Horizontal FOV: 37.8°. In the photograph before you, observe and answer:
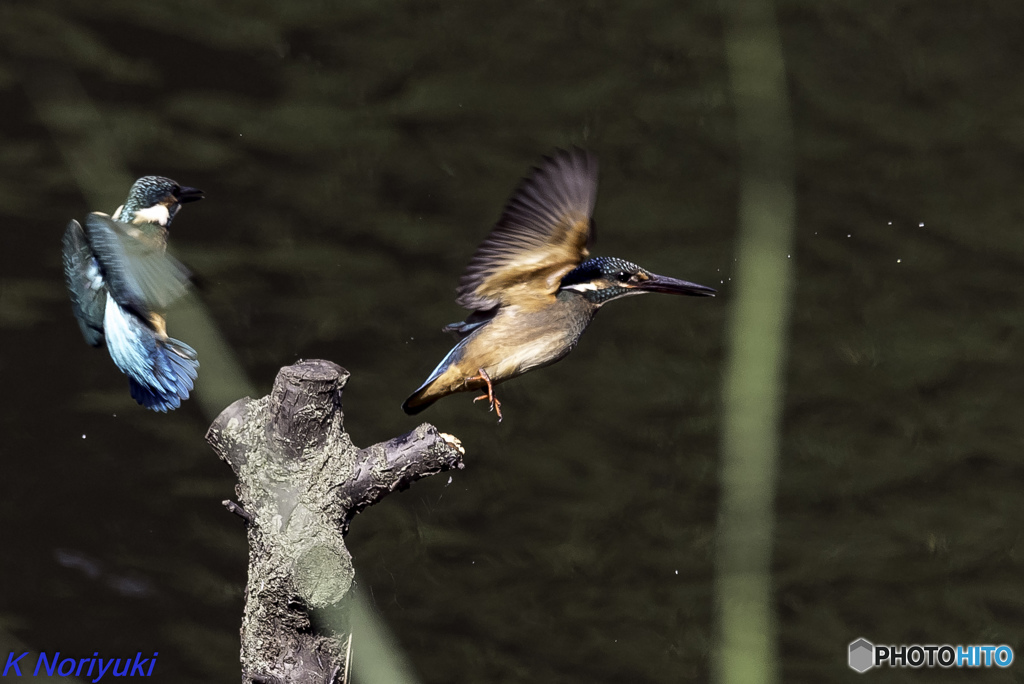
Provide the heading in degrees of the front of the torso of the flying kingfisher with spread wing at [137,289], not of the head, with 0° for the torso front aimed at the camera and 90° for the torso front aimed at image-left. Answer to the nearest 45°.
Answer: approximately 225°

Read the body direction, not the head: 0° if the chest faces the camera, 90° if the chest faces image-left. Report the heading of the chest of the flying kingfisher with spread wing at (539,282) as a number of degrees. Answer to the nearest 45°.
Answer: approximately 270°
